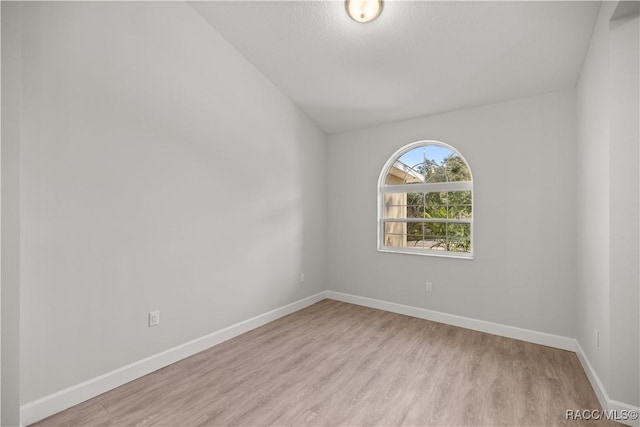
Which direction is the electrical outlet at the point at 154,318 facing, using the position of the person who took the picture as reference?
facing the viewer and to the right of the viewer

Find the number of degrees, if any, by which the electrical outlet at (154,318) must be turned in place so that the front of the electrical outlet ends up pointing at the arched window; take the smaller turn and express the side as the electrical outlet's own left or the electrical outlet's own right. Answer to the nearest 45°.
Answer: approximately 45° to the electrical outlet's own left
